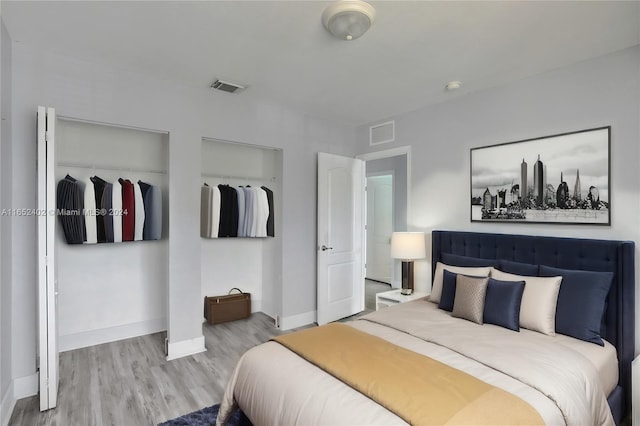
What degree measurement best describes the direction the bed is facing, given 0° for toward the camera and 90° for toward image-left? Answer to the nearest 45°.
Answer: approximately 45°

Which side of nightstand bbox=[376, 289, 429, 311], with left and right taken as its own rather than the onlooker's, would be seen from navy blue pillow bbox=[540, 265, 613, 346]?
left

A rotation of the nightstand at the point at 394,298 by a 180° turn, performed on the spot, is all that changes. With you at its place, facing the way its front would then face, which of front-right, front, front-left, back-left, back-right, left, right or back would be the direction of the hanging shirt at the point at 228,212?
back-left

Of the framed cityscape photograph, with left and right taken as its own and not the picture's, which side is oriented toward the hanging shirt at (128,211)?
front

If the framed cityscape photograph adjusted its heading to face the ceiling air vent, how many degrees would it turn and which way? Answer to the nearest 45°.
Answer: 0° — it already faces it

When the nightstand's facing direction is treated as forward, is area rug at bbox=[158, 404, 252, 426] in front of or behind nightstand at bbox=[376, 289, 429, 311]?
in front

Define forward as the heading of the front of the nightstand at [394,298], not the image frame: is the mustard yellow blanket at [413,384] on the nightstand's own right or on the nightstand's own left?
on the nightstand's own left
